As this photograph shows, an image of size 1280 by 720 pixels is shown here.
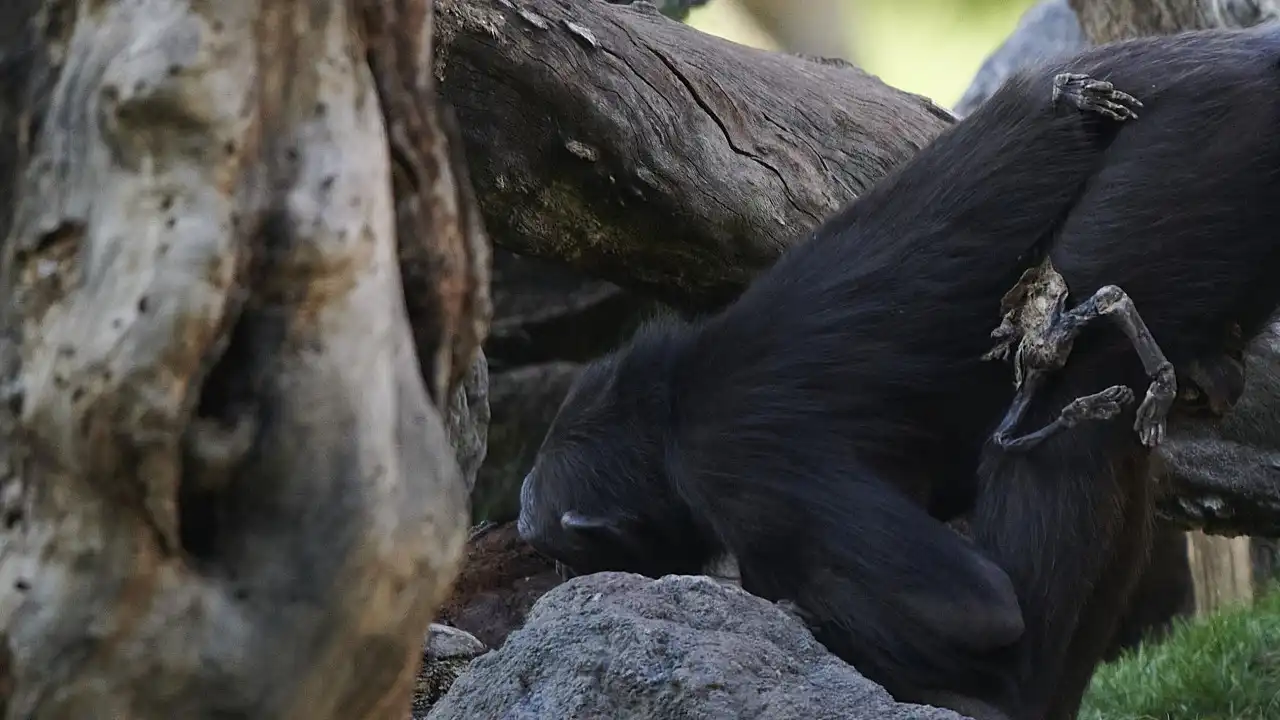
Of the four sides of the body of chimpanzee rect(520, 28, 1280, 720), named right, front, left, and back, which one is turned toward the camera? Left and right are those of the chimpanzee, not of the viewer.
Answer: left

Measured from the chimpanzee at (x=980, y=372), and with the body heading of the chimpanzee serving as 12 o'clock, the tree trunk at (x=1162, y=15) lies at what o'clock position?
The tree trunk is roughly at 3 o'clock from the chimpanzee.

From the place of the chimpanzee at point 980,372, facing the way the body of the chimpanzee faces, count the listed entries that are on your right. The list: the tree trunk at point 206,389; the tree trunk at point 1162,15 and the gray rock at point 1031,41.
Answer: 2

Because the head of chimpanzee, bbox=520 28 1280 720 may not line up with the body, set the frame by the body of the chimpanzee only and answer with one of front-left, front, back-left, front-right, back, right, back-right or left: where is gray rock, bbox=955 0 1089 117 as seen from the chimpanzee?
right

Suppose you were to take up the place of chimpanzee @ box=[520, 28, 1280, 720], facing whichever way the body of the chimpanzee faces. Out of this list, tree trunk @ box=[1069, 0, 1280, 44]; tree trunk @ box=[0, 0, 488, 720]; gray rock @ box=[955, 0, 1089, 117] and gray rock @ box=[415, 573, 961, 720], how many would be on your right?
2

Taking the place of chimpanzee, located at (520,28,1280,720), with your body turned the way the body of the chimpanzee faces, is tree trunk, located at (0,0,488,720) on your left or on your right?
on your left

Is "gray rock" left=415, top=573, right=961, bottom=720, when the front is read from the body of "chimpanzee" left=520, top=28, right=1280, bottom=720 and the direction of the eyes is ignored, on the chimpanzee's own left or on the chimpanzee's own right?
on the chimpanzee's own left
